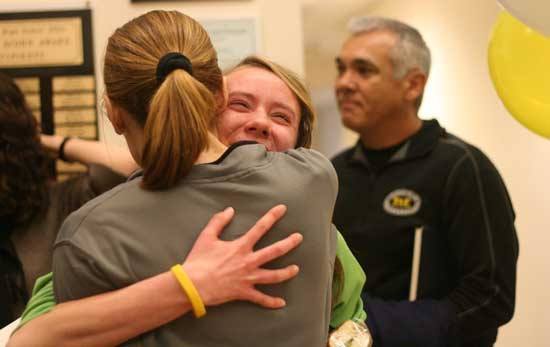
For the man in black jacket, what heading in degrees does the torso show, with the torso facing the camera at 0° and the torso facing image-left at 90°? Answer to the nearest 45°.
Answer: approximately 45°

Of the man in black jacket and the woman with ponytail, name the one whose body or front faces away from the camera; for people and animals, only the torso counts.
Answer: the woman with ponytail

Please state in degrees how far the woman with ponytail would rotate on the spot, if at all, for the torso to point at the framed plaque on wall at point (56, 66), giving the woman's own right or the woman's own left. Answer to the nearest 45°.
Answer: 0° — they already face it

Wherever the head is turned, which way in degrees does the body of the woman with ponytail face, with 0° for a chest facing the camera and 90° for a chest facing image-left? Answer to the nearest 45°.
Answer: approximately 180°

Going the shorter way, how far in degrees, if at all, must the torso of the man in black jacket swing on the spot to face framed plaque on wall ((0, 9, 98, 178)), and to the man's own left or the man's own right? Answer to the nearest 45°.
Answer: approximately 45° to the man's own right

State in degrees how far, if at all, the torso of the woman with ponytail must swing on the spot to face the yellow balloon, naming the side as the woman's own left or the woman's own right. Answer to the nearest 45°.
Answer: approximately 45° to the woman's own right
